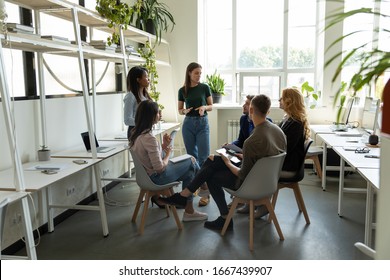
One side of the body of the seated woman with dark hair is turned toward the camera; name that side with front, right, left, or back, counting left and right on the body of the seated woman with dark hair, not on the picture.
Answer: right

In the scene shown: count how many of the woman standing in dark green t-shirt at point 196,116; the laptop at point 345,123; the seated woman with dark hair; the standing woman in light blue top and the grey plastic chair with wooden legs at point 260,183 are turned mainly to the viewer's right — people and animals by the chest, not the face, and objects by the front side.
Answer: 2

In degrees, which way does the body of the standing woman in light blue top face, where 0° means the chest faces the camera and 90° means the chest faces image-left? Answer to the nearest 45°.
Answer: approximately 270°

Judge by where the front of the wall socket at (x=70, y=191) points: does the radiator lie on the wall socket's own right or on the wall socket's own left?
on the wall socket's own left

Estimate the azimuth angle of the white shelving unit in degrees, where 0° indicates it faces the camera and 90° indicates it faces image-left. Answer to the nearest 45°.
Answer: approximately 315°

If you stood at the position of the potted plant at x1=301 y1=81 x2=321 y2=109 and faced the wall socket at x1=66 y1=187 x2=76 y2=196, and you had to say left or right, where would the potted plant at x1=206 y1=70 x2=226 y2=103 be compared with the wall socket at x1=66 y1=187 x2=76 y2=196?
right

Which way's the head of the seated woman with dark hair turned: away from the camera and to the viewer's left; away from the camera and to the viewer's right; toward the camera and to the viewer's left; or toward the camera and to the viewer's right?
away from the camera and to the viewer's right

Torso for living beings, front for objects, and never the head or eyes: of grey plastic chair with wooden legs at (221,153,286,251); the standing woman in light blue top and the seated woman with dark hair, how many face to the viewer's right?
2

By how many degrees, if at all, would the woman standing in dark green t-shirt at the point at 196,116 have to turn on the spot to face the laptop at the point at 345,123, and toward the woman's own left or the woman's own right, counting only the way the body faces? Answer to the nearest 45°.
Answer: approximately 90° to the woman's own left

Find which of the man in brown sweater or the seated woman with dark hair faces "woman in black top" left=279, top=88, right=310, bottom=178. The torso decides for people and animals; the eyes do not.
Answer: the seated woman with dark hair

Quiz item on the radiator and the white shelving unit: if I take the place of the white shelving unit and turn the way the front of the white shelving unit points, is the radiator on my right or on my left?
on my left

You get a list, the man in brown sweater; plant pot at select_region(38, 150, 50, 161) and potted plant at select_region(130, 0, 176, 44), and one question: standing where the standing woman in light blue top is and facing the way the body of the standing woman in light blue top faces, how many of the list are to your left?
1

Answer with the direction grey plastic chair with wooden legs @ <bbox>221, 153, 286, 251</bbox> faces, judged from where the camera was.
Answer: facing away from the viewer and to the left of the viewer

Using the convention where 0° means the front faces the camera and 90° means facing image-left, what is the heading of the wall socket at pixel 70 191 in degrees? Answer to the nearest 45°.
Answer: approximately 315°
